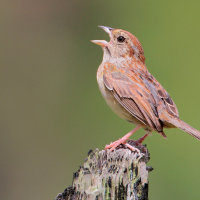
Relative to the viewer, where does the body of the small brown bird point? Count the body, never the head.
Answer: to the viewer's left
